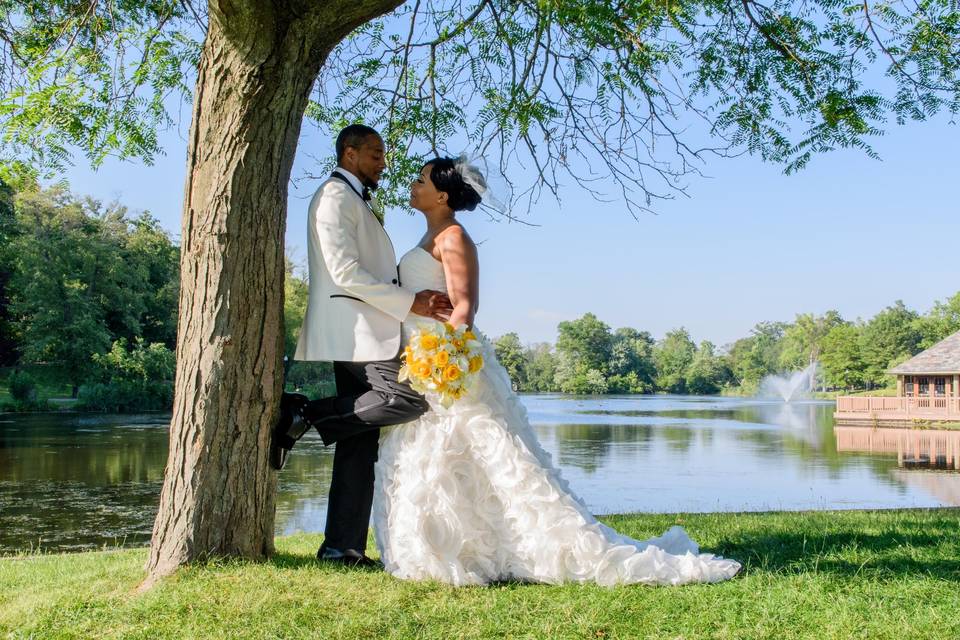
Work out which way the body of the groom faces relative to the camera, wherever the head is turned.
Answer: to the viewer's right

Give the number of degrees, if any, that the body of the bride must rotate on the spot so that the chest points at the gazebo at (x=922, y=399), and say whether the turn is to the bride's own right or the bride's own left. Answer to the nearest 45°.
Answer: approximately 135° to the bride's own right

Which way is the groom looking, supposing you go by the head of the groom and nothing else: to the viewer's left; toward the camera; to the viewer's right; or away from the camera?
to the viewer's right

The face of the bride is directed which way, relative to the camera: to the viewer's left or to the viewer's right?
to the viewer's left

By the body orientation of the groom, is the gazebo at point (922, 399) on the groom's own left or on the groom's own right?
on the groom's own left

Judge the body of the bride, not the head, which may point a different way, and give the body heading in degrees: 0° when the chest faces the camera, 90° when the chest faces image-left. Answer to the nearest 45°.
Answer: approximately 90°

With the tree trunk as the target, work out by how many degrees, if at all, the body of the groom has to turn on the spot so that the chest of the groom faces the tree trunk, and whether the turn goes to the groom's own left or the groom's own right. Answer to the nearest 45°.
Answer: approximately 180°

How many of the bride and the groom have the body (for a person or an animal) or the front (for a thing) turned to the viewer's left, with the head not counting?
1

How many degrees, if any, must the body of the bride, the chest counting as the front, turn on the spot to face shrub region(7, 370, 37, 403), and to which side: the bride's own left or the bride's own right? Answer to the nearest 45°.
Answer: approximately 45° to the bride's own right

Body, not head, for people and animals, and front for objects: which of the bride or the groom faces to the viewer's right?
the groom

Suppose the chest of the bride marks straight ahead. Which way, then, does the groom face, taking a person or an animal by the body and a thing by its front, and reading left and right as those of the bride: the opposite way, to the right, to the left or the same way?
the opposite way

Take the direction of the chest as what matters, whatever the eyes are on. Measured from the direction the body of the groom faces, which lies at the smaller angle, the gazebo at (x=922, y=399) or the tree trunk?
the gazebo

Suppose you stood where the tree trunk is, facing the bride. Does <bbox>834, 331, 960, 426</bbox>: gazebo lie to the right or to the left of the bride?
left
